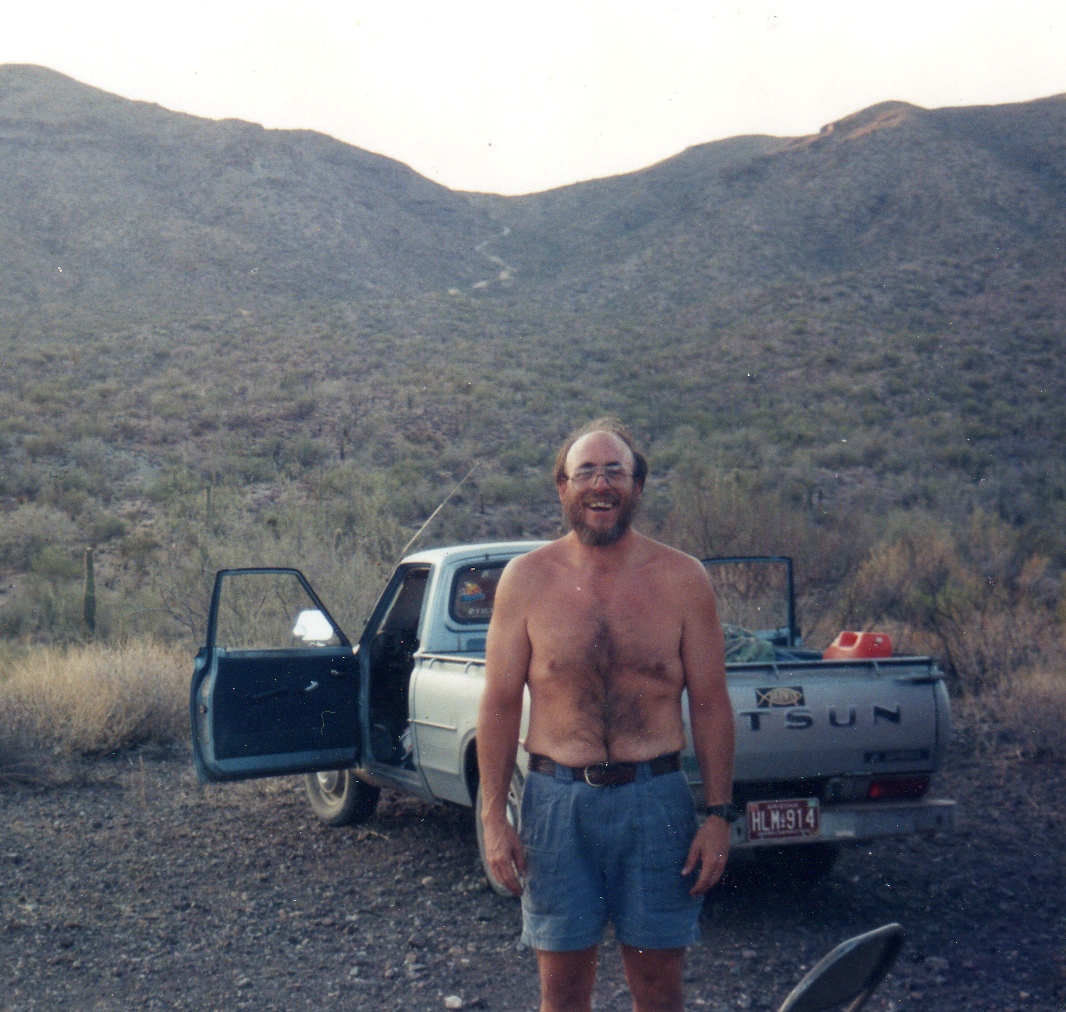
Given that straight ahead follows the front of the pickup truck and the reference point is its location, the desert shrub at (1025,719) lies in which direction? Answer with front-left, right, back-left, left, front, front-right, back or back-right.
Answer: right

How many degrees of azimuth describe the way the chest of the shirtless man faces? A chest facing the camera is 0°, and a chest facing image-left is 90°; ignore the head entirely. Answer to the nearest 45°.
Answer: approximately 0°

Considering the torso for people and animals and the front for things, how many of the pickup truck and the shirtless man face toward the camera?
1

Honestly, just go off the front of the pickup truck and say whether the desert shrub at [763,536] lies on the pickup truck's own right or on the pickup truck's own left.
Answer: on the pickup truck's own right

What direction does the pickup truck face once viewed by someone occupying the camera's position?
facing away from the viewer and to the left of the viewer

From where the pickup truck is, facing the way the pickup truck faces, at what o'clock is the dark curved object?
The dark curved object is roughly at 7 o'clock from the pickup truck.

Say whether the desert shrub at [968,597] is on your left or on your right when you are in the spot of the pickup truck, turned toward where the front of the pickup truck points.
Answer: on your right

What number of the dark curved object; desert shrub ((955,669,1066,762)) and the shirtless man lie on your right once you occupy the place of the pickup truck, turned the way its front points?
1
